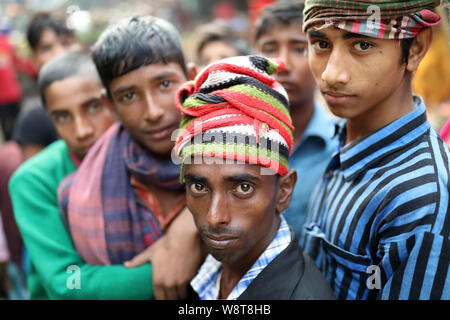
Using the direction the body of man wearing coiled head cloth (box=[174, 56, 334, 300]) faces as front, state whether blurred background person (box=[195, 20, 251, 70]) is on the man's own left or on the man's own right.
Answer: on the man's own right

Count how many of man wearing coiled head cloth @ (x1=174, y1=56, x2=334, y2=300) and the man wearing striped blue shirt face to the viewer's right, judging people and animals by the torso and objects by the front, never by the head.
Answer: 0

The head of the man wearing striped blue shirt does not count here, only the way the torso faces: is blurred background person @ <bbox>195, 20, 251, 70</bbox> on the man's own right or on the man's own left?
on the man's own right

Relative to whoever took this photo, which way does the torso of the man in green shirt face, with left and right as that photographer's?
facing the viewer and to the right of the viewer

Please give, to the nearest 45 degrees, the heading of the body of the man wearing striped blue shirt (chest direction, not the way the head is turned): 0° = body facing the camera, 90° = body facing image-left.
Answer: approximately 45°

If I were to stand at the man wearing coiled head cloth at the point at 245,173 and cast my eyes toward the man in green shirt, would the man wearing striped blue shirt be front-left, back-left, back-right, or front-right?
back-right

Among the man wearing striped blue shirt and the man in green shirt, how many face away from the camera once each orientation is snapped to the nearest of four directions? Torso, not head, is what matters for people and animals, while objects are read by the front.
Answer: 0
